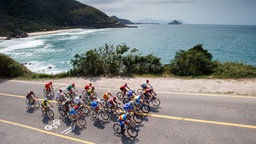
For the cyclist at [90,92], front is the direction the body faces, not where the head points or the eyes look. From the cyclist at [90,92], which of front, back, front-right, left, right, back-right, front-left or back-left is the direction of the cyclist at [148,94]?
front-right

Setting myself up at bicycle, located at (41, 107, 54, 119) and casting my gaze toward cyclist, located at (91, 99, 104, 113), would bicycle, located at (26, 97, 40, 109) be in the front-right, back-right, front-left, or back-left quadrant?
back-left

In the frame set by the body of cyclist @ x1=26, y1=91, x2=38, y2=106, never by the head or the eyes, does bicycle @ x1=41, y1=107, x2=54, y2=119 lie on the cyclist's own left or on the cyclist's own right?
on the cyclist's own right

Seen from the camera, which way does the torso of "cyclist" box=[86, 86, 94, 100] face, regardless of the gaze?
to the viewer's right

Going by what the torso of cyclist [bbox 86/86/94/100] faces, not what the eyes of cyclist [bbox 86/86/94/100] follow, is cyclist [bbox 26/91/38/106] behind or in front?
behind

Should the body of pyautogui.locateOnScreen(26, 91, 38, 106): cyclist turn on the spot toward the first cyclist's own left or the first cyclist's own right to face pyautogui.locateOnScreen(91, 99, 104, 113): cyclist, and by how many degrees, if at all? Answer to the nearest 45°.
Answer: approximately 45° to the first cyclist's own right

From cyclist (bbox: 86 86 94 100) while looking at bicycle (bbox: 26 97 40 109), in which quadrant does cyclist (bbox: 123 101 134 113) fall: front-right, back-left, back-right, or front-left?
back-left

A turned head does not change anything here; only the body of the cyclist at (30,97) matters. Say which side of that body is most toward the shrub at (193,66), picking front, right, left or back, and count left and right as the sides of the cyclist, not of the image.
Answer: front
